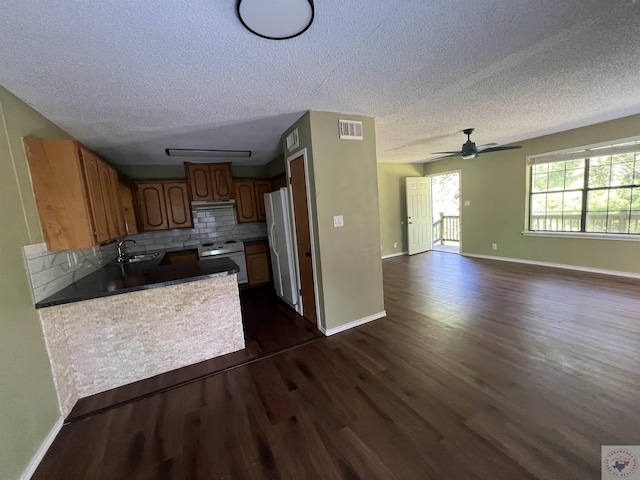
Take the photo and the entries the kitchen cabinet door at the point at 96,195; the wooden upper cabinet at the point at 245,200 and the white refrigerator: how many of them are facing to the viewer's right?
1

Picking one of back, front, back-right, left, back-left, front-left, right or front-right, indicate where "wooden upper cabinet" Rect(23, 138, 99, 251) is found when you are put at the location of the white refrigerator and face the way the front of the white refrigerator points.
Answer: front-left

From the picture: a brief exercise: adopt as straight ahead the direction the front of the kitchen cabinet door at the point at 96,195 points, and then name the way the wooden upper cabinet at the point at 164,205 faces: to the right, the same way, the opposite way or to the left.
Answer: to the right

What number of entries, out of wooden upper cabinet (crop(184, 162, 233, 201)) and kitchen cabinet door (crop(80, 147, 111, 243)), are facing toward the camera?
1

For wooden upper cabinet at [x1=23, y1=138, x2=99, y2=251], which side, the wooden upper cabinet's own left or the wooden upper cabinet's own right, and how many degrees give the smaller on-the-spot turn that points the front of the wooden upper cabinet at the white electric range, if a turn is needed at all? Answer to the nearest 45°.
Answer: approximately 45° to the wooden upper cabinet's own left

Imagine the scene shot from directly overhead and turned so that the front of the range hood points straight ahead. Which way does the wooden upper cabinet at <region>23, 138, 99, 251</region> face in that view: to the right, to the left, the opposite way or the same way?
to the left

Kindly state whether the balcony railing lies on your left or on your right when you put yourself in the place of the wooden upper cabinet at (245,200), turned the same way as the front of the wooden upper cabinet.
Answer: on your left

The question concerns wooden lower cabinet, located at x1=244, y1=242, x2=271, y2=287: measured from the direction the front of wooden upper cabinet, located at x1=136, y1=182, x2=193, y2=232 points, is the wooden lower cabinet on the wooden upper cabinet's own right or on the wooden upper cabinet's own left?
on the wooden upper cabinet's own left

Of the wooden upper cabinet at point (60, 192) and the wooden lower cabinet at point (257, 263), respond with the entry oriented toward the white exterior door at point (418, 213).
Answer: the wooden upper cabinet

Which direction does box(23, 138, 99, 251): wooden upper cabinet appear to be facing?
to the viewer's right

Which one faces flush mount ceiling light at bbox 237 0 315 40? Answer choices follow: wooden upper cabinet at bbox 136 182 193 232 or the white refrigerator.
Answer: the wooden upper cabinet

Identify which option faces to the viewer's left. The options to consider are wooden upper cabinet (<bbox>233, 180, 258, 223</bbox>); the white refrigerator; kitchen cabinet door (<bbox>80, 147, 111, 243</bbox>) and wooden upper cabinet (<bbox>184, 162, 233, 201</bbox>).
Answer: the white refrigerator

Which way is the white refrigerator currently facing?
to the viewer's left

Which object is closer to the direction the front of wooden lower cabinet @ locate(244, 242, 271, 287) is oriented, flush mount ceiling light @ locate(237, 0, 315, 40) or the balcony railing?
the flush mount ceiling light
